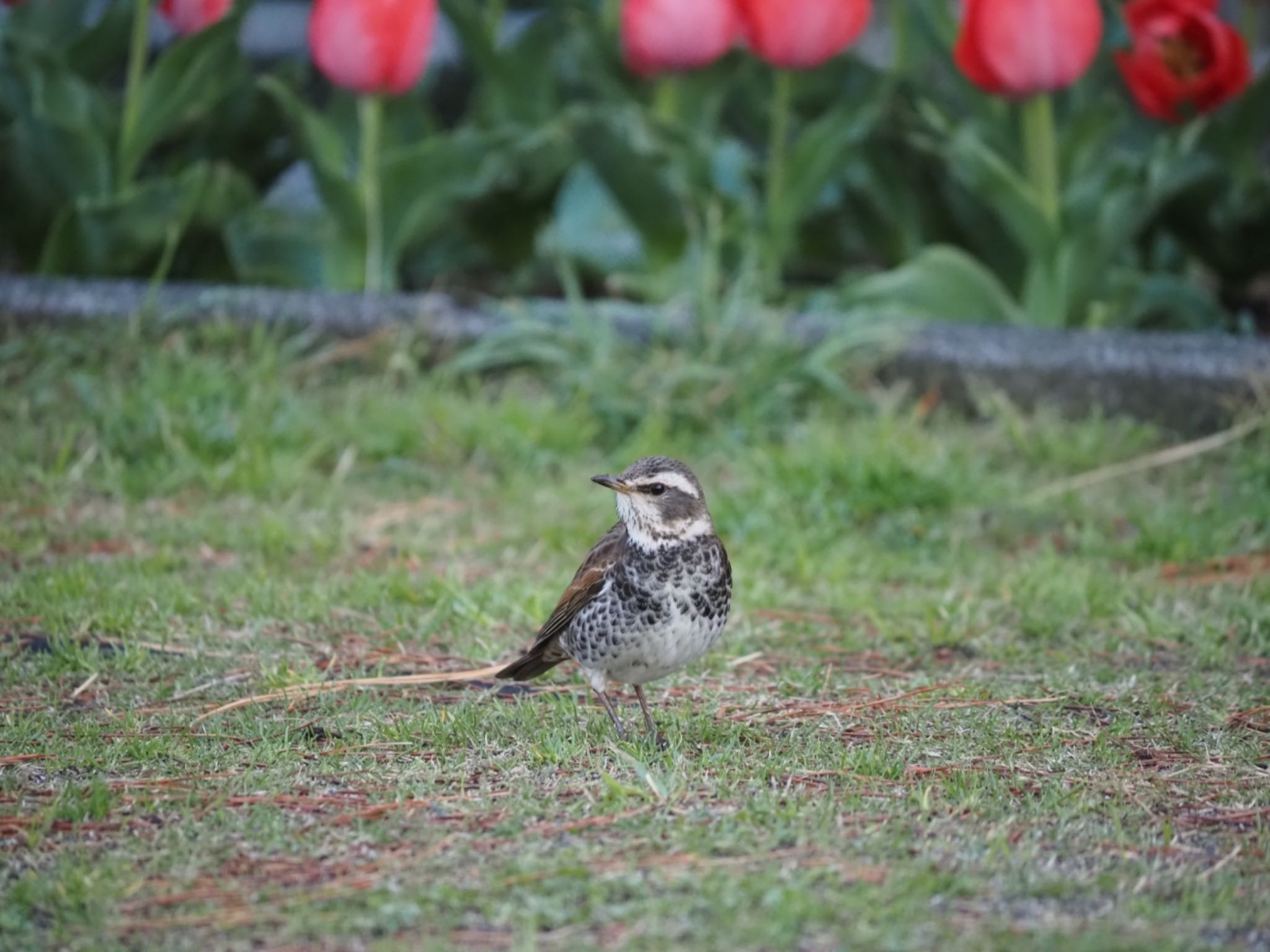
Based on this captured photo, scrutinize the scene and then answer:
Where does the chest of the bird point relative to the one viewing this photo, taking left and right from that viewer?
facing the viewer and to the right of the viewer

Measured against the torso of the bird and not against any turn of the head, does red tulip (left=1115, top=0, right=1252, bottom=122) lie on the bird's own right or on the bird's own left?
on the bird's own left
